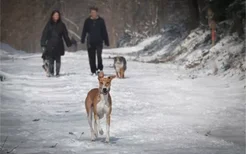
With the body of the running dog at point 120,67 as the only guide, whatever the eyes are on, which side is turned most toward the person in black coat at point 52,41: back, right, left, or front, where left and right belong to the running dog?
right

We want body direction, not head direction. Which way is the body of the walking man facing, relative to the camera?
toward the camera

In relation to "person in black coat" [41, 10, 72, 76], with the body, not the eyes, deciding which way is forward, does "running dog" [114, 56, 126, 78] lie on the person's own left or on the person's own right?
on the person's own left

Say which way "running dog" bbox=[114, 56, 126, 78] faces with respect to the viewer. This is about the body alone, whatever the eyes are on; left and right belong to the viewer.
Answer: facing the viewer

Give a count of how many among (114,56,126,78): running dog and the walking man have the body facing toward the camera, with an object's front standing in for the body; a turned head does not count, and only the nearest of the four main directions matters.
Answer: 2

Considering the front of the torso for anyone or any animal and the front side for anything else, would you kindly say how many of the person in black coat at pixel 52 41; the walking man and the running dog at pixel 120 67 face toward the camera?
3

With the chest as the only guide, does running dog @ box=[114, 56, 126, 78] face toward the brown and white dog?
yes

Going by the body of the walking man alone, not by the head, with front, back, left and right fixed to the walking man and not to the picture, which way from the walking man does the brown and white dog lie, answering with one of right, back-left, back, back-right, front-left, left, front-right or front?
front

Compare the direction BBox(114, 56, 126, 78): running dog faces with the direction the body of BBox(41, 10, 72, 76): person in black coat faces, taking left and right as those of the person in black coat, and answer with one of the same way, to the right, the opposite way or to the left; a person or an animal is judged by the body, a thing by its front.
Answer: the same way

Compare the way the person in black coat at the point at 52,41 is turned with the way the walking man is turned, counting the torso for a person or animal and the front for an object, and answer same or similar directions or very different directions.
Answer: same or similar directions

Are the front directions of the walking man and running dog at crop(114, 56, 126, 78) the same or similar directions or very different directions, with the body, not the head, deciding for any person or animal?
same or similar directions

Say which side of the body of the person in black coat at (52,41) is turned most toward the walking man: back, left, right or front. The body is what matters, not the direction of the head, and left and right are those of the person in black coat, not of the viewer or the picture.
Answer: left
